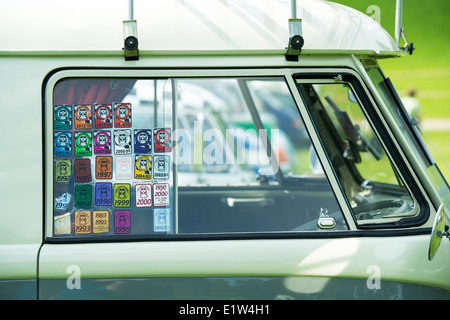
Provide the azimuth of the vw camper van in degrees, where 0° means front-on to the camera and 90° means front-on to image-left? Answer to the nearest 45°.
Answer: approximately 270°
